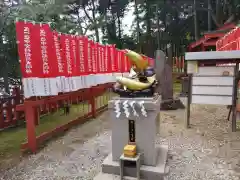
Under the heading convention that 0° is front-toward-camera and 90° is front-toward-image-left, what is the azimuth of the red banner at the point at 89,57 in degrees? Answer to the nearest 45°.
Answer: approximately 315°

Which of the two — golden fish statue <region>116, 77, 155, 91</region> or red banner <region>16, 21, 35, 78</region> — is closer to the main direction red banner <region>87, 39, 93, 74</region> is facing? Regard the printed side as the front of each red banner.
the golden fish statue

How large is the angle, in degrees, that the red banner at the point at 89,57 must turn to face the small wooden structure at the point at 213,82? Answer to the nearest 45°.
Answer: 0° — it already faces it

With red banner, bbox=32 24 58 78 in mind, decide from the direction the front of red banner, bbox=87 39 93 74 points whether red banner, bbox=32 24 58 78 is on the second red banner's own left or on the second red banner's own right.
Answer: on the second red banner's own right

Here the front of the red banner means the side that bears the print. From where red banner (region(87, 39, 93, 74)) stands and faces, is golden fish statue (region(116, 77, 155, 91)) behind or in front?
in front

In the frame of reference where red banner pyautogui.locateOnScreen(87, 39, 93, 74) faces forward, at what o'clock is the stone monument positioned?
The stone monument is roughly at 1 o'clock from the red banner.

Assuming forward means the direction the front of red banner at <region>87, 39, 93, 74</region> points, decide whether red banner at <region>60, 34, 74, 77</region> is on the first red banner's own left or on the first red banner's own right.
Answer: on the first red banner's own right
